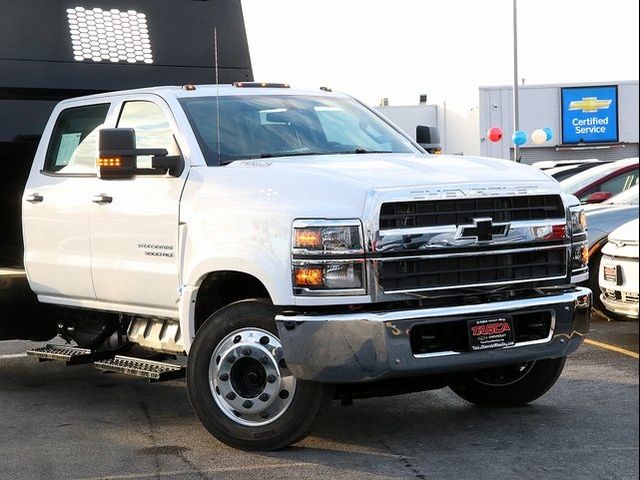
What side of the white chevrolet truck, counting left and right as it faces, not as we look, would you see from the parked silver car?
left

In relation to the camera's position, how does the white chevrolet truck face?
facing the viewer and to the right of the viewer
